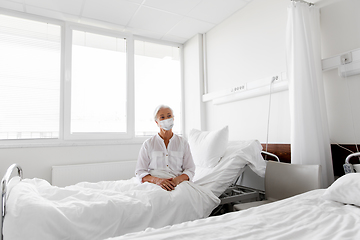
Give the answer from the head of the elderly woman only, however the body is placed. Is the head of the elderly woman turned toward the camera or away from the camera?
toward the camera

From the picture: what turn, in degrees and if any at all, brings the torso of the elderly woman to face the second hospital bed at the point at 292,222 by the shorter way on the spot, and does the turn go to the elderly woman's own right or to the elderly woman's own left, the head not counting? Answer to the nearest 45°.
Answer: approximately 45° to the elderly woman's own left

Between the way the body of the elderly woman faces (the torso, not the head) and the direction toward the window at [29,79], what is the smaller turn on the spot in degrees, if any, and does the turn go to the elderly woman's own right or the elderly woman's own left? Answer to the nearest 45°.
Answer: approximately 135° to the elderly woman's own right

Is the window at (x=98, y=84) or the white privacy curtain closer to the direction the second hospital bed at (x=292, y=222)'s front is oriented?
the window

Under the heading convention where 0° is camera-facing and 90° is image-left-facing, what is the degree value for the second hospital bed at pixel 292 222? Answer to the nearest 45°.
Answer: approximately 45°

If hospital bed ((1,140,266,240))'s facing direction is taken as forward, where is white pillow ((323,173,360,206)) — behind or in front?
behind

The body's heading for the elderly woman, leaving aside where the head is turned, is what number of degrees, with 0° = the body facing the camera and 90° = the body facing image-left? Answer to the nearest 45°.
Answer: approximately 0°

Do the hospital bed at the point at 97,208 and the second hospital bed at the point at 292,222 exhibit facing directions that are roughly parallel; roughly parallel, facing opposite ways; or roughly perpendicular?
roughly parallel

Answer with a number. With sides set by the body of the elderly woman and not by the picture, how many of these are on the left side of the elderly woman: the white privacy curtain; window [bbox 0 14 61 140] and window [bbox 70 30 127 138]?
1

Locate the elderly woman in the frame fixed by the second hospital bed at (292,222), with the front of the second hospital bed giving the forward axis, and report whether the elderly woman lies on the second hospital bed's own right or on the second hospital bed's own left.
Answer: on the second hospital bed's own right

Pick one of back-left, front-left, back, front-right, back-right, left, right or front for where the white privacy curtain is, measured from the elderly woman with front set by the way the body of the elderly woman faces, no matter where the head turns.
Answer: left

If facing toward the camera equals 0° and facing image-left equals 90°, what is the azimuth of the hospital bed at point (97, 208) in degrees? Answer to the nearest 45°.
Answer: approximately 90°
